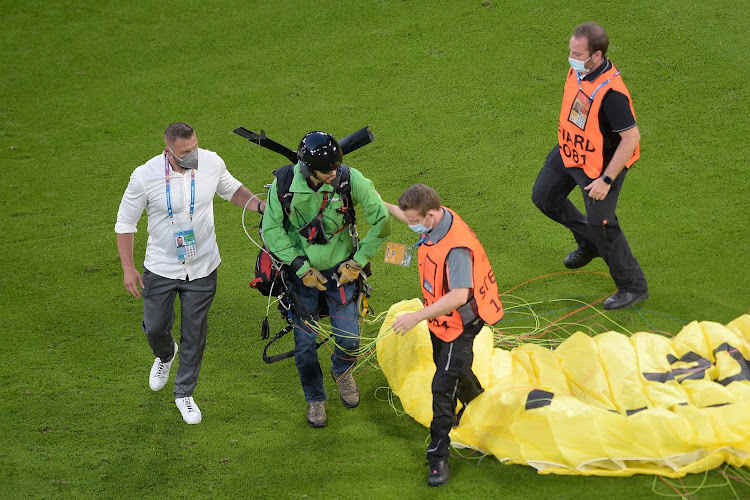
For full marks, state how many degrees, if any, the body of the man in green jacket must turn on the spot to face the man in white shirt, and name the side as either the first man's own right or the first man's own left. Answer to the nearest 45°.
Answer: approximately 90° to the first man's own right

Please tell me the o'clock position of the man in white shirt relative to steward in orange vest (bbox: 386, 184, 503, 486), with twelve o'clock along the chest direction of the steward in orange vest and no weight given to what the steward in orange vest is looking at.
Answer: The man in white shirt is roughly at 2 o'clock from the steward in orange vest.

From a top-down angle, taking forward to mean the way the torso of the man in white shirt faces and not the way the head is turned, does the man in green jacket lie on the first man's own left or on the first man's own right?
on the first man's own left

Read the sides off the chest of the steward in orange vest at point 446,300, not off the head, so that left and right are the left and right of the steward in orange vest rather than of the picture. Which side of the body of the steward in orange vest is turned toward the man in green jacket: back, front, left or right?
front

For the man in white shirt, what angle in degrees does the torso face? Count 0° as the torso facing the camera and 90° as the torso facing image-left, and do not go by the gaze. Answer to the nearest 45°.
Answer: approximately 0°

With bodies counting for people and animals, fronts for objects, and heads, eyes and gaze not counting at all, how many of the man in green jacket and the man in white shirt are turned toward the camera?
2

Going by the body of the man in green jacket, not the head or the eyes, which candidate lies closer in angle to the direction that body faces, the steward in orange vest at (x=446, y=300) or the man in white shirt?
the steward in orange vest

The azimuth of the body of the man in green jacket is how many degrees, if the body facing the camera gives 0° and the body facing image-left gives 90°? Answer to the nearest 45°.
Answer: approximately 0°

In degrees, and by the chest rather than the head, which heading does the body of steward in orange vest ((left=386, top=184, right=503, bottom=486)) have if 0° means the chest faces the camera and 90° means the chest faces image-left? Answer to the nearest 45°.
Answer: approximately 45°

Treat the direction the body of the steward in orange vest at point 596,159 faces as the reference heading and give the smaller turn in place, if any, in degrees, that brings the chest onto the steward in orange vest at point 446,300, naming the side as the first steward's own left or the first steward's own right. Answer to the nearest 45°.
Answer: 0° — they already face them

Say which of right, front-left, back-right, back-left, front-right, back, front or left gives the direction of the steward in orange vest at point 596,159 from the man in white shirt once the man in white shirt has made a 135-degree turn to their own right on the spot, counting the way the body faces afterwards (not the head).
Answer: back-right

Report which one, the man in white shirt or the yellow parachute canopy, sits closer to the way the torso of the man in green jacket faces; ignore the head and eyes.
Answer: the yellow parachute canopy
